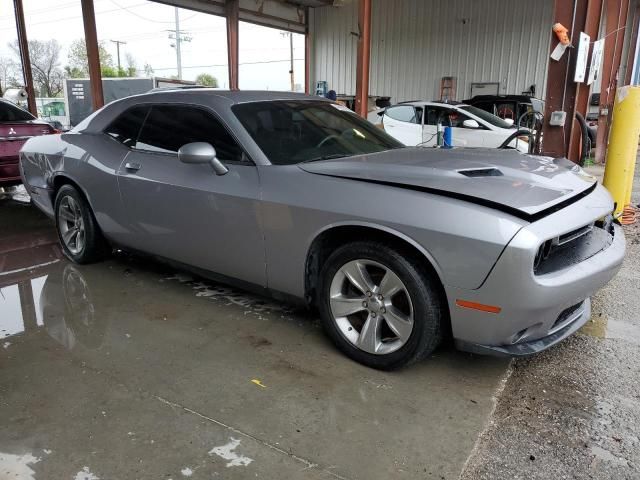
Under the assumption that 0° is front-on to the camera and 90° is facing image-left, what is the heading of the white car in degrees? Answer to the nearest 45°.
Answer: approximately 315°

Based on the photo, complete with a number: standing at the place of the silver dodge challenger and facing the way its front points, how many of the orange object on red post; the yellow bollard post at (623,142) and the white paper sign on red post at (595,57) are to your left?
3

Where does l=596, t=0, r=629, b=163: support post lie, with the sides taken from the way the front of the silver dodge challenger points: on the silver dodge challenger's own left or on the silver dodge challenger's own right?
on the silver dodge challenger's own left

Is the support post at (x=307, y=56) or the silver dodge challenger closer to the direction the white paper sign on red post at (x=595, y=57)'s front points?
the silver dodge challenger

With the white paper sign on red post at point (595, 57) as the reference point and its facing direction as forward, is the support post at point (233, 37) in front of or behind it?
behind

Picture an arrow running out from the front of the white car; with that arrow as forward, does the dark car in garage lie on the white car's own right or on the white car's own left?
on the white car's own left

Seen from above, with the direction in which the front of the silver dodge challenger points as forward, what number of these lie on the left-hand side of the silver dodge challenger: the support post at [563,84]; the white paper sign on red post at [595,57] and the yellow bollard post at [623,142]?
3

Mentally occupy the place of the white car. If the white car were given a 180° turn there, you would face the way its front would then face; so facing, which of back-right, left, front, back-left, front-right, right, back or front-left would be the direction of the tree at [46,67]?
front

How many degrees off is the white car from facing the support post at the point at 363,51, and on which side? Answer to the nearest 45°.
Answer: approximately 90° to its right

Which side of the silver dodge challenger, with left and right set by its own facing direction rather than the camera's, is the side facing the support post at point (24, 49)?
back

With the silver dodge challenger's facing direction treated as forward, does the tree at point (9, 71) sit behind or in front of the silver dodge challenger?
behind

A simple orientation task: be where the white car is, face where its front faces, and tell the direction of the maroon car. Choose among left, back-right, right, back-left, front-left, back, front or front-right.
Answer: right

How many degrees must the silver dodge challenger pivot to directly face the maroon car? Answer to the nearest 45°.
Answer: approximately 180°
